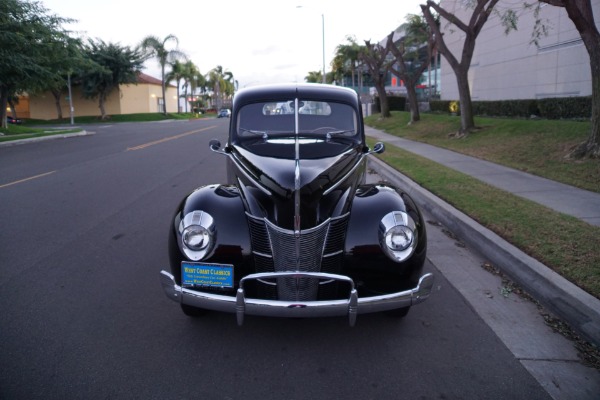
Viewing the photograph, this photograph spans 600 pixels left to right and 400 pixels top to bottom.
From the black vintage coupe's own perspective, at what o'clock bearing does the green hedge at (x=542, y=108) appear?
The green hedge is roughly at 7 o'clock from the black vintage coupe.

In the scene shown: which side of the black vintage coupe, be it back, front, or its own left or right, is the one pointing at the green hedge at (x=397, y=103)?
back

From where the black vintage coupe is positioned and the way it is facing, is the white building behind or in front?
behind

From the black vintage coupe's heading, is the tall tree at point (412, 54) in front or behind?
behind

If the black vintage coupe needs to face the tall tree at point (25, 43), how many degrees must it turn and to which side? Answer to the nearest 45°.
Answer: approximately 135° to its right

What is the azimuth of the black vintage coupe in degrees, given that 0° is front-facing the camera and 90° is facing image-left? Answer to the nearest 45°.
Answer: approximately 0°
